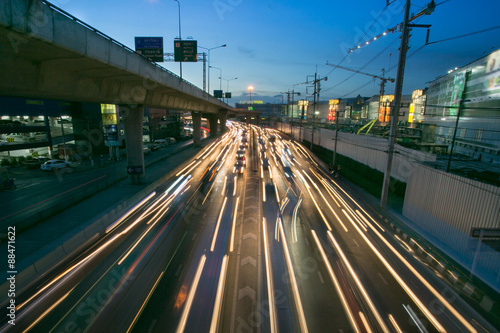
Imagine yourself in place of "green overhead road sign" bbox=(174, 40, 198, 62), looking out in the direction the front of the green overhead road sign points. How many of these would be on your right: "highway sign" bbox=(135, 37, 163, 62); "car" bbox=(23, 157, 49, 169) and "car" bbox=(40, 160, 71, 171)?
3

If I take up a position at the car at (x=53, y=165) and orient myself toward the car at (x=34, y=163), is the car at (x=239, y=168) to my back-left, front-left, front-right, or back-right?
back-right

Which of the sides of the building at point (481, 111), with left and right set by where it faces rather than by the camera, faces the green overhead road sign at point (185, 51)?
front

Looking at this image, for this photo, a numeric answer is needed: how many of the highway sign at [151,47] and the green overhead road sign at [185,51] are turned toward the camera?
2

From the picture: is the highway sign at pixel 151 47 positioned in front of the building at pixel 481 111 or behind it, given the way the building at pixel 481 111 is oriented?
in front

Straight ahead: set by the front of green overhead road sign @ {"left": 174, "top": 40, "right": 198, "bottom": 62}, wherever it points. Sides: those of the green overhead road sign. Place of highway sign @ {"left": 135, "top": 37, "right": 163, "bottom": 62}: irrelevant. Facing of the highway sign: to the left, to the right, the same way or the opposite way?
the same way

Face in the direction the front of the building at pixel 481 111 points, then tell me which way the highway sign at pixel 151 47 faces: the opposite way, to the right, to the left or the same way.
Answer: to the left

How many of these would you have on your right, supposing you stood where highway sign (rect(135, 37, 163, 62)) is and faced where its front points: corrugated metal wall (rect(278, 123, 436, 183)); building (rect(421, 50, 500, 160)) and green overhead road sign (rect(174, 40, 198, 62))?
0

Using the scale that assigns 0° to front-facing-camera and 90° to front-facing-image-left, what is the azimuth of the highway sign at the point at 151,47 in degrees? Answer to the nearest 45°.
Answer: approximately 0°

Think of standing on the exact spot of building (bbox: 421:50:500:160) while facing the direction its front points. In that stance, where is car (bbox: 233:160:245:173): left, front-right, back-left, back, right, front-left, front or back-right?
front

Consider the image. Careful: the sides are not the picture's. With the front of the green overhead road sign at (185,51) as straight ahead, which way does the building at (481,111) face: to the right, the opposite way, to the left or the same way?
to the right

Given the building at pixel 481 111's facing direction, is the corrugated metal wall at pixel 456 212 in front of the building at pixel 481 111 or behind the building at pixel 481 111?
in front

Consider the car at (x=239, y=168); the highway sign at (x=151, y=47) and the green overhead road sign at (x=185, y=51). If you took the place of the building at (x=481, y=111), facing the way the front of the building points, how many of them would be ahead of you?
3

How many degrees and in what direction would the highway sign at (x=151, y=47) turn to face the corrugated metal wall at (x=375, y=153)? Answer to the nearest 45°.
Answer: approximately 45° to its left

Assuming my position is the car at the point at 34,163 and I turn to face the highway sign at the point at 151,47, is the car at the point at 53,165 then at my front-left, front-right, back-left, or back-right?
front-right

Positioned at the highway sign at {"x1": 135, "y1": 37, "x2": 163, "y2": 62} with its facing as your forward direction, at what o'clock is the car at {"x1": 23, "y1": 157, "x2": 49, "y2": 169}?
The car is roughly at 4 o'clock from the highway sign.

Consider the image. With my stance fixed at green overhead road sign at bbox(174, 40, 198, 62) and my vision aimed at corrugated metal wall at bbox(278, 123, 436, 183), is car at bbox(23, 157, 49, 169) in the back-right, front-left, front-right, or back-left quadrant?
back-right
